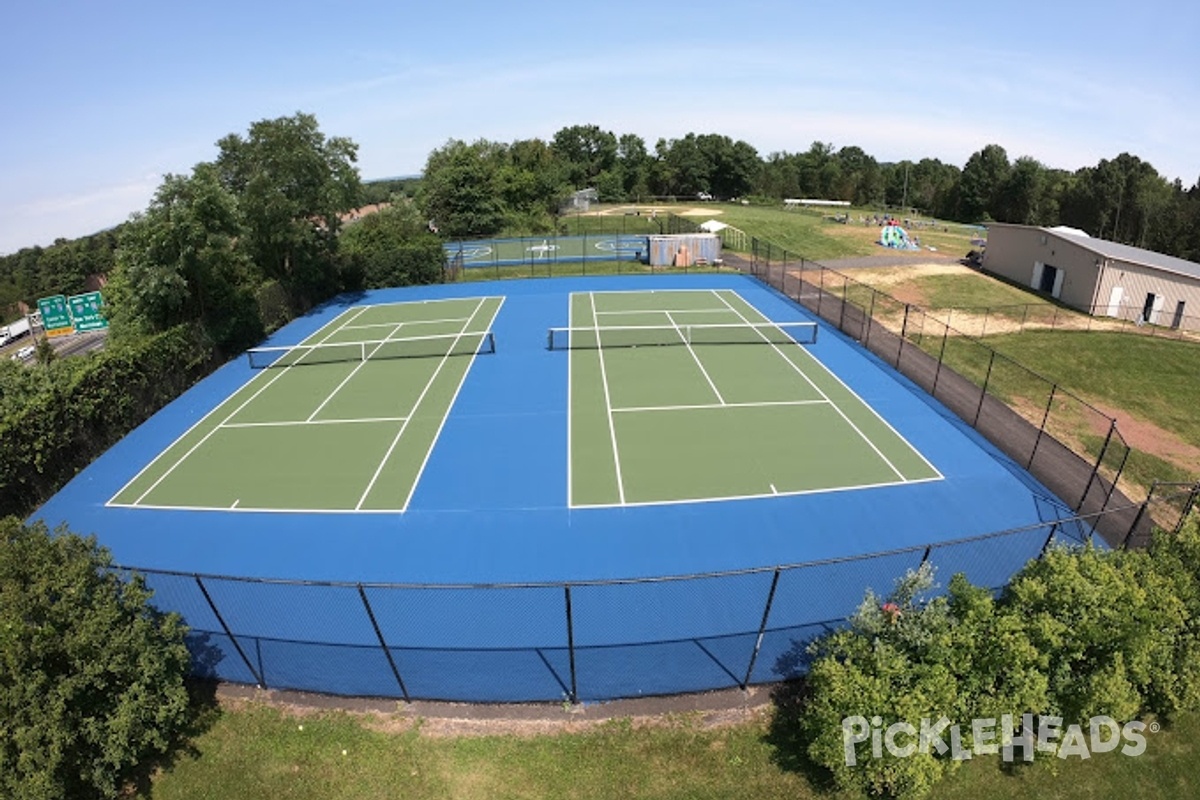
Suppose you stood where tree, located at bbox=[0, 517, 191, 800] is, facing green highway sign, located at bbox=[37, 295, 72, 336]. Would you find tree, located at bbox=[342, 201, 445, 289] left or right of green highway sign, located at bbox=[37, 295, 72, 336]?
right

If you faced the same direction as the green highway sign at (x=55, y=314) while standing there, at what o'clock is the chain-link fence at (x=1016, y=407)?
The chain-link fence is roughly at 11 o'clock from the green highway sign.

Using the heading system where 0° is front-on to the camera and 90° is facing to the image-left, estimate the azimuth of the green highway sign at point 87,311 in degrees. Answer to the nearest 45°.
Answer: approximately 0°

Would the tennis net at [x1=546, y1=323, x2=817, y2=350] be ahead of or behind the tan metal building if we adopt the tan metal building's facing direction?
ahead

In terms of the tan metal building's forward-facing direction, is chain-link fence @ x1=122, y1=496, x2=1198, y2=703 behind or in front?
in front

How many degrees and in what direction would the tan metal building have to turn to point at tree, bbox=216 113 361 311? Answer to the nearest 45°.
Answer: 0° — it already faces it

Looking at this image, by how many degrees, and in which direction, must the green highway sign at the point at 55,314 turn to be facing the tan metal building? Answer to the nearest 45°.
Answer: approximately 45° to its left

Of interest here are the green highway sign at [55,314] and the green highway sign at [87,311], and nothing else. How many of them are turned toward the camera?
2

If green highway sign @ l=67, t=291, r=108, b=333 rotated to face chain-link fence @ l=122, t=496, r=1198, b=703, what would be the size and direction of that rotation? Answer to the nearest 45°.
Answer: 0° — it already faces it
